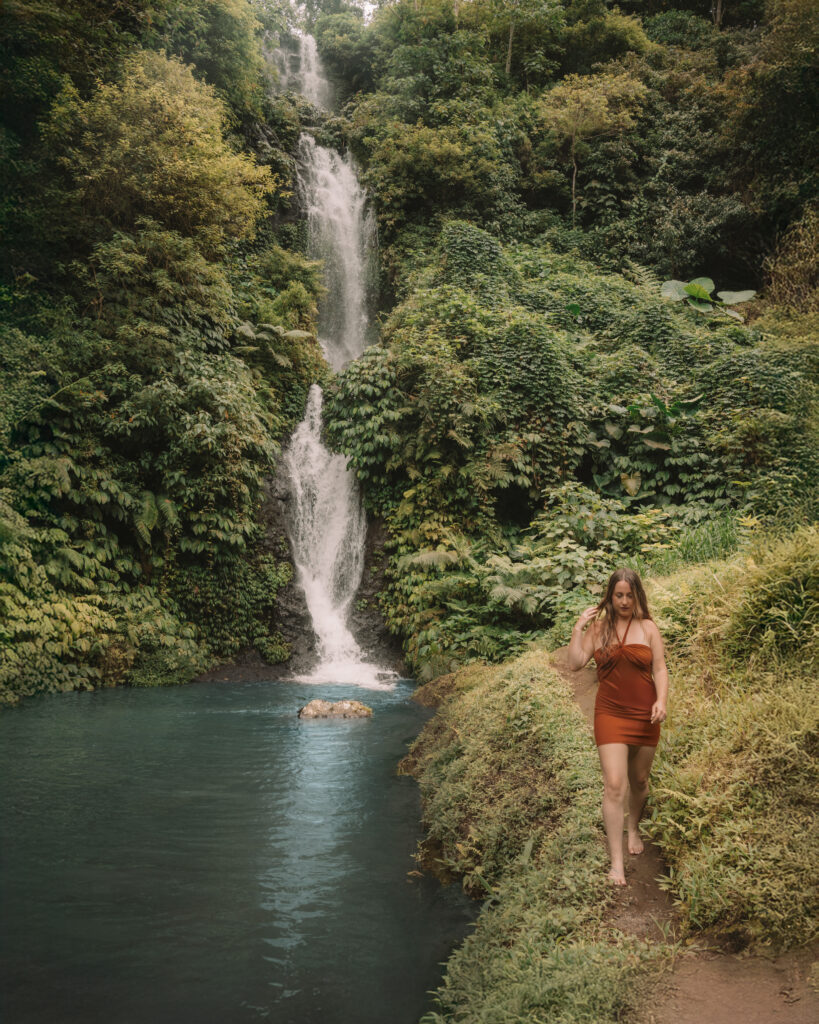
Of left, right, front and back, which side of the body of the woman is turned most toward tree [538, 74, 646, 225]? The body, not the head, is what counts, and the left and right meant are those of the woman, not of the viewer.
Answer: back

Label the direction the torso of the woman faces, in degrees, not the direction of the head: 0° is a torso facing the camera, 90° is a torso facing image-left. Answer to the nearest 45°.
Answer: approximately 0°

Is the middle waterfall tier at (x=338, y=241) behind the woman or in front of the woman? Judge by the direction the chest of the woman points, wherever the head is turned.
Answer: behind

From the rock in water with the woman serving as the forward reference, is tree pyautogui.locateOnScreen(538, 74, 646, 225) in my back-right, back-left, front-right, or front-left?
back-left

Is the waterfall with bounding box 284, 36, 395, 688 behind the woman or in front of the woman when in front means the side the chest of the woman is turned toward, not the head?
behind
